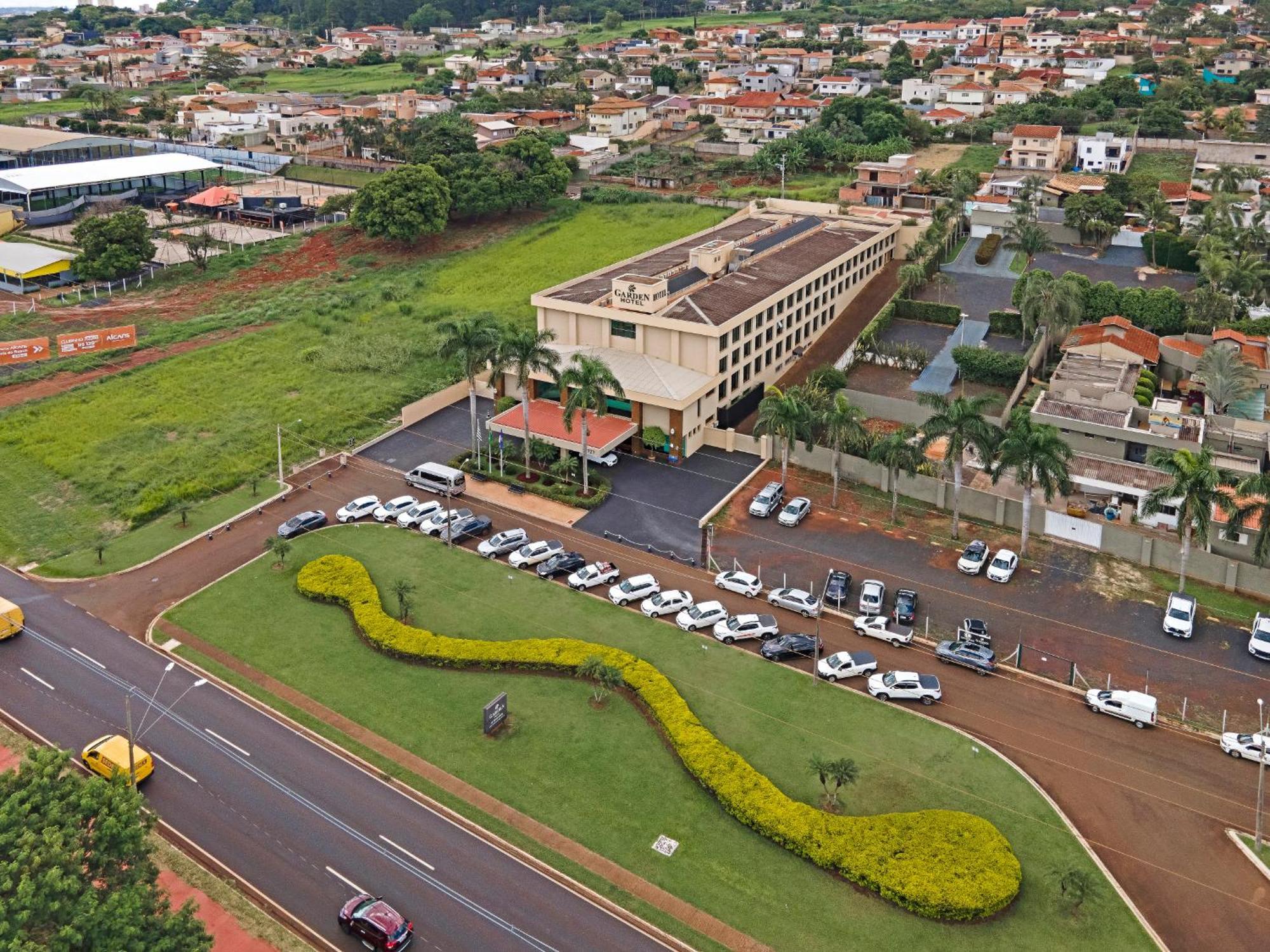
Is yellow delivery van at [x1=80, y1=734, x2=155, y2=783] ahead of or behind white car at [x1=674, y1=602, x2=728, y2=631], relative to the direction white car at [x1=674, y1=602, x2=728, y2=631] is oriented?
ahead

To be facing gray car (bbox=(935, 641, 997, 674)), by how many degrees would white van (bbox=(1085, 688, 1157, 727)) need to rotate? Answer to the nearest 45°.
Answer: approximately 45° to its left

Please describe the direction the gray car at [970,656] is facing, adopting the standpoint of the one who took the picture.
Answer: facing away from the viewer and to the left of the viewer

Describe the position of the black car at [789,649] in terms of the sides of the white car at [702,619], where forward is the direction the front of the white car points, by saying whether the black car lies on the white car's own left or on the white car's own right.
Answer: on the white car's own left

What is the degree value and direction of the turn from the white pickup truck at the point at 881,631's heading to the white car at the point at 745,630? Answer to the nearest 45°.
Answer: approximately 45° to its left

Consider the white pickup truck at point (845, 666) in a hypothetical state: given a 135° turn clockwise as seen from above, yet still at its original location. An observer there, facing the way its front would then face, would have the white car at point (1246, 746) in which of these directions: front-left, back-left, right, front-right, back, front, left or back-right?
right

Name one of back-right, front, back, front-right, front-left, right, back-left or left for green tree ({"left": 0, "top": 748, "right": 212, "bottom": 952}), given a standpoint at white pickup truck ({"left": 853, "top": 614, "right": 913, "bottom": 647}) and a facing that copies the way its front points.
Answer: left

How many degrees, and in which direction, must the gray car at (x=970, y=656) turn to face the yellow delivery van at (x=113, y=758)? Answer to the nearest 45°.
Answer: approximately 90° to its left

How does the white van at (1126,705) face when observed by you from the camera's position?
facing away from the viewer and to the left of the viewer

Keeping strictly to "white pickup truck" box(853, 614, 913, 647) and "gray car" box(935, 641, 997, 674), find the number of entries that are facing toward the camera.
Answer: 0

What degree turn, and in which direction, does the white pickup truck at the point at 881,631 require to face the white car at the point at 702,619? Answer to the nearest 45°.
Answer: approximately 45° to its left
